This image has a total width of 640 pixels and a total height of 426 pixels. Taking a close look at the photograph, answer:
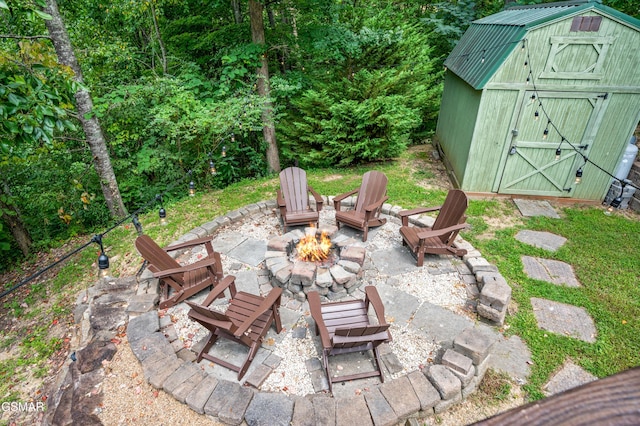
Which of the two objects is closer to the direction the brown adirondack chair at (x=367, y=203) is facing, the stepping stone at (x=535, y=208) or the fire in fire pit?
the fire in fire pit

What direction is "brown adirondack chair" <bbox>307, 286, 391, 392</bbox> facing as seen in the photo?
away from the camera

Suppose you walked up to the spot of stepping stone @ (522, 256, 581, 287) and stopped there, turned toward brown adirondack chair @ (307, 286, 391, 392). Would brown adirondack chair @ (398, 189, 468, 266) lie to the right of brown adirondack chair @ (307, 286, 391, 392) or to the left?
right

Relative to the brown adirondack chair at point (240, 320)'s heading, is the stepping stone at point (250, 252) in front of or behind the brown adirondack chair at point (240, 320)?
in front

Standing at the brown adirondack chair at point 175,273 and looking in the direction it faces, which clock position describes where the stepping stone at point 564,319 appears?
The stepping stone is roughly at 1 o'clock from the brown adirondack chair.

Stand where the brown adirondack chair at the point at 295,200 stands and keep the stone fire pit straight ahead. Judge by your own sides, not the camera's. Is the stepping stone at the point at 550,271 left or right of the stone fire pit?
left

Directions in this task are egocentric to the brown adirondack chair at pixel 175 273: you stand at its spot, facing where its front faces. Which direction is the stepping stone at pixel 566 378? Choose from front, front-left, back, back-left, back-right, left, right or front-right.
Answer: front-right

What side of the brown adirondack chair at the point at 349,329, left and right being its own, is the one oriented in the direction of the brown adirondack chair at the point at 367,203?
front

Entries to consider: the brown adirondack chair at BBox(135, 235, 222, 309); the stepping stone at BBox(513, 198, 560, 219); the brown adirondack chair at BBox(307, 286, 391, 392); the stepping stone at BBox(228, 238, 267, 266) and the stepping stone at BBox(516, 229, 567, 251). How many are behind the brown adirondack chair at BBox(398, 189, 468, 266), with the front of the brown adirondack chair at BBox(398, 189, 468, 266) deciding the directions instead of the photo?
2

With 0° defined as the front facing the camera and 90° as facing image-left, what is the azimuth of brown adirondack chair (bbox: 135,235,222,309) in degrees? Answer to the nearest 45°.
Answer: approximately 270°

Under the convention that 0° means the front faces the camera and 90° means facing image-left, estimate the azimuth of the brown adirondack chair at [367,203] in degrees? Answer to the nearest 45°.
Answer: approximately 45°

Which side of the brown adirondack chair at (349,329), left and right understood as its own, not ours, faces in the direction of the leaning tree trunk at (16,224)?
left

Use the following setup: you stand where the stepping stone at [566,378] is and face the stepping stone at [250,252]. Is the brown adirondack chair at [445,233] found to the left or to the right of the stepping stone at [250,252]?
right
